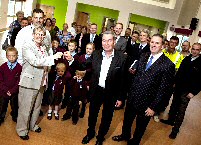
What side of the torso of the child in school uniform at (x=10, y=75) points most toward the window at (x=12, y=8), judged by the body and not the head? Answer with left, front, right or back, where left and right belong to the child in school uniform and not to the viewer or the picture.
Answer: back

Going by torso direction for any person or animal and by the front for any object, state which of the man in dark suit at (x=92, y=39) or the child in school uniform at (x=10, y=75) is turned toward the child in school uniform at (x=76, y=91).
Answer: the man in dark suit

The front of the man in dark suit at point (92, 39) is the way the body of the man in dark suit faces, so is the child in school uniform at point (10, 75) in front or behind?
in front

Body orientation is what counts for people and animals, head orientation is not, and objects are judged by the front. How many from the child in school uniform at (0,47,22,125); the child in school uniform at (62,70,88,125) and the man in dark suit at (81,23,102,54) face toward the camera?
3

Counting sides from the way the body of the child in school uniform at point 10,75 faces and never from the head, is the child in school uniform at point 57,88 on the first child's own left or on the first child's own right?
on the first child's own left

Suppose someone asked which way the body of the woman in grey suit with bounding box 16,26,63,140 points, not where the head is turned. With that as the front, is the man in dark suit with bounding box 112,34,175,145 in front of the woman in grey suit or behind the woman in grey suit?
in front

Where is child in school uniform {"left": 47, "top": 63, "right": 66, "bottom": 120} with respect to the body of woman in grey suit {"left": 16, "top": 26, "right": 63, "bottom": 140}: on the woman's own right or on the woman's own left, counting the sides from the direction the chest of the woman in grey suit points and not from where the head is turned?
on the woman's own left

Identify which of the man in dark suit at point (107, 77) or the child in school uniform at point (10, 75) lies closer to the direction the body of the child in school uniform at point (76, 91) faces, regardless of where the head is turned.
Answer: the man in dark suit

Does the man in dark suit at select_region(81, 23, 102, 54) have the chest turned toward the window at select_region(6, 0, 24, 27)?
no

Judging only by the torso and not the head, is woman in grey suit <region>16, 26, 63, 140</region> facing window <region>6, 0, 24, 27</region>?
no

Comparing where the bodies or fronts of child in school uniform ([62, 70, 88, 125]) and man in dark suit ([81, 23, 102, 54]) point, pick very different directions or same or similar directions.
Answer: same or similar directions

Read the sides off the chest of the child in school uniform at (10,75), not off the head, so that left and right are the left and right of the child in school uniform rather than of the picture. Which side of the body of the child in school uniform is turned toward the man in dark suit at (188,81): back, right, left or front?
left

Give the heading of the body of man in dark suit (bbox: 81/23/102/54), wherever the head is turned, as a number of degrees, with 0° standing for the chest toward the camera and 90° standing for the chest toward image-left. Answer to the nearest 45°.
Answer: approximately 0°

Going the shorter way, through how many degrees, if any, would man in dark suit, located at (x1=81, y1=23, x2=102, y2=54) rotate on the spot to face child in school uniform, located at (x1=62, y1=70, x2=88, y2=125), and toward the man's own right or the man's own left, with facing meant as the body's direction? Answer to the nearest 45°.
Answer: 0° — they already face them

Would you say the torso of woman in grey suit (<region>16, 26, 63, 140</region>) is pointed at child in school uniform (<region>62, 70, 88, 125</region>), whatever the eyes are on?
no

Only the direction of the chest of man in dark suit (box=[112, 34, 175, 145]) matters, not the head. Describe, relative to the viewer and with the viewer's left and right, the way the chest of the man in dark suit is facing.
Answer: facing the viewer and to the left of the viewer

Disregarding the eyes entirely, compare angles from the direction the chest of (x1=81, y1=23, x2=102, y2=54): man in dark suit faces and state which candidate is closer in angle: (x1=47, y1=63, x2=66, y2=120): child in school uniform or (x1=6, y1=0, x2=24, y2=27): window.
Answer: the child in school uniform

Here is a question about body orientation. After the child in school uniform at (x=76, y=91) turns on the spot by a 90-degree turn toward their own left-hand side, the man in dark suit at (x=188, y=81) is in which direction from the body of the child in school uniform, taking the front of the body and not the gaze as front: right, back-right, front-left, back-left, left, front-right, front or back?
front

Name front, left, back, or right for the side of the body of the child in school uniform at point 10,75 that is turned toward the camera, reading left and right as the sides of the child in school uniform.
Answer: front
